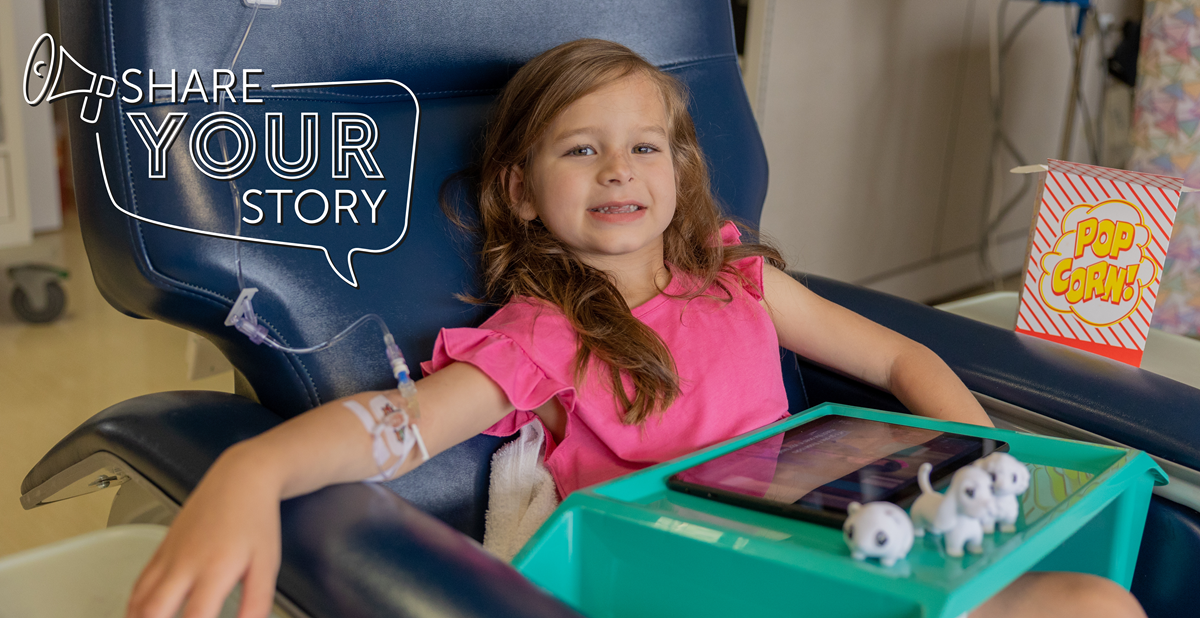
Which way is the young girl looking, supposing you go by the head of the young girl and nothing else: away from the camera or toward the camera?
toward the camera

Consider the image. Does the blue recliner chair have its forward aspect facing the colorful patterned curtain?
no

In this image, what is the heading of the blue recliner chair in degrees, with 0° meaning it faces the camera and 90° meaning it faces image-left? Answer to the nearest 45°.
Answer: approximately 315°
